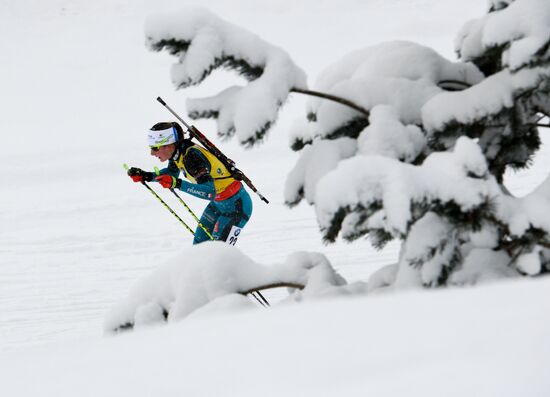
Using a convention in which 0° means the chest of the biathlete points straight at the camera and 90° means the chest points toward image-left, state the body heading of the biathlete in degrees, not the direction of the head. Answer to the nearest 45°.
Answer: approximately 90°
